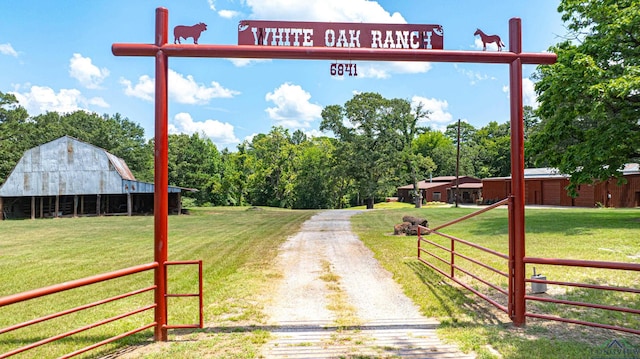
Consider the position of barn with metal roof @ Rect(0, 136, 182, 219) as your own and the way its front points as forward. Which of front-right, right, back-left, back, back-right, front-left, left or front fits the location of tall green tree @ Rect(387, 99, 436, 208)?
left

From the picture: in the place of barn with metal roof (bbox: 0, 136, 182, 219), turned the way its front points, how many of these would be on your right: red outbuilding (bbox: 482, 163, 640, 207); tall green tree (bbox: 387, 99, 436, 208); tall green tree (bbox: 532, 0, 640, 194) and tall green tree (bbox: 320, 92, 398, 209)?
0

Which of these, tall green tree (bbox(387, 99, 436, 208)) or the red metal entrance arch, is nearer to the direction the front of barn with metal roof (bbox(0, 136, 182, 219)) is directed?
the red metal entrance arch

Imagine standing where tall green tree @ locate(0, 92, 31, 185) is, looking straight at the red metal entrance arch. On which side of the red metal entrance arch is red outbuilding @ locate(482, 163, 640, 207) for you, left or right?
left

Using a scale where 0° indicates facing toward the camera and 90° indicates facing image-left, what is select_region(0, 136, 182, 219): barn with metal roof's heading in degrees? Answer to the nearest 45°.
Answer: approximately 0°

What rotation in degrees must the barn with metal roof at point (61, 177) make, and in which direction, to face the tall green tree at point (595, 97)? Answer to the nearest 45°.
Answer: approximately 45° to its left

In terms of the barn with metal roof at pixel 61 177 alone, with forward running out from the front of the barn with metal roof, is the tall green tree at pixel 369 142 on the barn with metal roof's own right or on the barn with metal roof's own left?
on the barn with metal roof's own left

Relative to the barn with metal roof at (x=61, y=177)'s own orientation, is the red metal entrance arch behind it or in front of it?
in front

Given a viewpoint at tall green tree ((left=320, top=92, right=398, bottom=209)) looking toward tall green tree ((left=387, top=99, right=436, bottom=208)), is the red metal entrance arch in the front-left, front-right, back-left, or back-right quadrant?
back-right

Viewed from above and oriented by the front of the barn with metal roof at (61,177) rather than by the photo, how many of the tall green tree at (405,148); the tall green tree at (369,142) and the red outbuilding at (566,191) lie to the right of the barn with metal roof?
0

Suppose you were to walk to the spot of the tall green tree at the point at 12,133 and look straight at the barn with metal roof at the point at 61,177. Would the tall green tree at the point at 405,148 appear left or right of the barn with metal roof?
left

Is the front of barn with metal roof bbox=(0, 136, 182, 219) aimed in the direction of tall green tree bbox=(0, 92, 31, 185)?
no
